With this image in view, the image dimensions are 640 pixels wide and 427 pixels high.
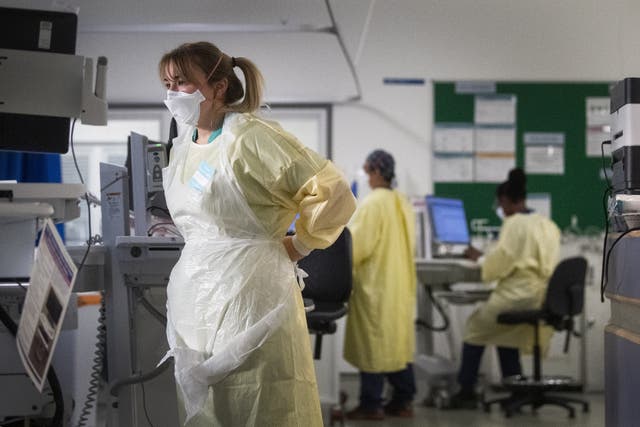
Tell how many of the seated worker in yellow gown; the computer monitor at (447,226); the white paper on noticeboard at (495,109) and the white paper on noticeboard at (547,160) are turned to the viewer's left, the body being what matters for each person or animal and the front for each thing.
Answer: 1

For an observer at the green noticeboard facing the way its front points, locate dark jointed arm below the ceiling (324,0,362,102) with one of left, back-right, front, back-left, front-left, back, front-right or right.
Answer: front-right

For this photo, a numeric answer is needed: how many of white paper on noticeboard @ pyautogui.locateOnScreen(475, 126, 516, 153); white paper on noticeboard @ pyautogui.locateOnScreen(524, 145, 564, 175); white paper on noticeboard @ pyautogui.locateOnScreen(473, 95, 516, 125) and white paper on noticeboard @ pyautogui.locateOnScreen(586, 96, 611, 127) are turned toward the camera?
4

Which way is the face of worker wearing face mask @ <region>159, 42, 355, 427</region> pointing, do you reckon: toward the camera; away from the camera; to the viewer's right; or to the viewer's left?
to the viewer's left

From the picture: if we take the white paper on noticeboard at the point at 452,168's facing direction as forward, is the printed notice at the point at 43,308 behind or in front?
in front

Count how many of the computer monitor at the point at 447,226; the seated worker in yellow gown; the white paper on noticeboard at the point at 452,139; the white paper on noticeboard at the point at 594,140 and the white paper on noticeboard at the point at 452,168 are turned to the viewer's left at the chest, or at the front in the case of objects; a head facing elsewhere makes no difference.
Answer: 1

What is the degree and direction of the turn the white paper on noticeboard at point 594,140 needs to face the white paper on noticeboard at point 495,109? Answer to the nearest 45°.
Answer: approximately 90° to its right

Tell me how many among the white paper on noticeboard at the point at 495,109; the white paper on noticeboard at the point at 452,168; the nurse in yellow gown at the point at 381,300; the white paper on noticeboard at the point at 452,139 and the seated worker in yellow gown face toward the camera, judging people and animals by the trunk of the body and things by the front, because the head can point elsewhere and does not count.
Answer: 3

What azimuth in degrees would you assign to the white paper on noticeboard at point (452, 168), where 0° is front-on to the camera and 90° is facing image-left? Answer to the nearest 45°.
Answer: approximately 0°

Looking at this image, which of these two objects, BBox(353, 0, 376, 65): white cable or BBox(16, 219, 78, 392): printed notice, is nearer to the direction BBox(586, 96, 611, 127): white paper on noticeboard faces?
the printed notice

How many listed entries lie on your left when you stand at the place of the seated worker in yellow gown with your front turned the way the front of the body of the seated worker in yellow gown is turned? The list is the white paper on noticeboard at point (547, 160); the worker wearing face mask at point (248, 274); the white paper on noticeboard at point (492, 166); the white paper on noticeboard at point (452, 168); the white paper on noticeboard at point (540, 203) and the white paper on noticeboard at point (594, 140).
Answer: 1

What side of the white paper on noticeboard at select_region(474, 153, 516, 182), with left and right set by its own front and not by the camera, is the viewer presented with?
front

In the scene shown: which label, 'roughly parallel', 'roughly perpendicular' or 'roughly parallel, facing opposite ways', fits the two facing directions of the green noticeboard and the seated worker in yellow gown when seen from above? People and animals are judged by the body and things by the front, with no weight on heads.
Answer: roughly perpendicular

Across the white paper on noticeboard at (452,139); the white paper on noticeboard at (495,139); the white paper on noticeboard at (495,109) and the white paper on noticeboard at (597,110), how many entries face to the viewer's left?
0

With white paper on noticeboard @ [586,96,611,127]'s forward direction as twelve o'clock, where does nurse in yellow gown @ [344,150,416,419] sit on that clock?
The nurse in yellow gown is roughly at 1 o'clock from the white paper on noticeboard.

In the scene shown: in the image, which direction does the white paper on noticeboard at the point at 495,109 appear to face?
toward the camera

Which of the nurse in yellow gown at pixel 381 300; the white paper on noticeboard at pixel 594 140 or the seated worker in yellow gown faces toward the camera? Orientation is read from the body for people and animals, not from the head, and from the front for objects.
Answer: the white paper on noticeboard

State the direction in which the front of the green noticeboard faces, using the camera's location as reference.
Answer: facing the viewer
